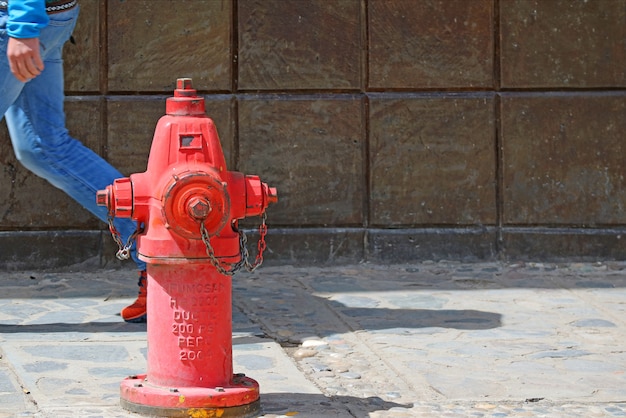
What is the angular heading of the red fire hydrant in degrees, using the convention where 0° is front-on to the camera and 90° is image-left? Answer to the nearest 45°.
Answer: approximately 0°
